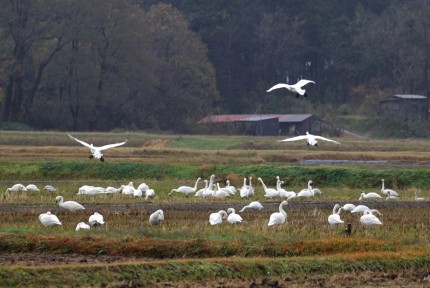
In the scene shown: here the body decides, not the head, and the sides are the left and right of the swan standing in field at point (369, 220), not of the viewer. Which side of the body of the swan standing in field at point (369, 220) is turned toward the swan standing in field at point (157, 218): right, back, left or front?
front

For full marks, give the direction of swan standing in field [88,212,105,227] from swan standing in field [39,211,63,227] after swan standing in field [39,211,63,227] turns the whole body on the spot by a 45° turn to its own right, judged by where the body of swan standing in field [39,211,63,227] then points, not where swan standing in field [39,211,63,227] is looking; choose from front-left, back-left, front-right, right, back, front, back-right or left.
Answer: back-right

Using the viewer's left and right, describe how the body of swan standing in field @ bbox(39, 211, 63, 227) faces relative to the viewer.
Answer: facing to the left of the viewer

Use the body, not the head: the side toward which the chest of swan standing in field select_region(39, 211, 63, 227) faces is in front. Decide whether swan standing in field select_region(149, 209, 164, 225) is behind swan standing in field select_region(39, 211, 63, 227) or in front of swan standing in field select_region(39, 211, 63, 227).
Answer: behind

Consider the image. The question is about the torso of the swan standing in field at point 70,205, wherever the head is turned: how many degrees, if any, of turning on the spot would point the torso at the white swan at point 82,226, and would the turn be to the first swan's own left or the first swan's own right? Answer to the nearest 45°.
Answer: approximately 90° to the first swan's own left

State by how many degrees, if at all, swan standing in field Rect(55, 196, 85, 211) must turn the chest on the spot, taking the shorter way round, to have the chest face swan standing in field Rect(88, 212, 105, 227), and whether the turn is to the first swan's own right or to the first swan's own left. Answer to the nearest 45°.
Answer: approximately 90° to the first swan's own left

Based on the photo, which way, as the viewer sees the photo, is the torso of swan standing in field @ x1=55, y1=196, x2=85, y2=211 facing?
to the viewer's left

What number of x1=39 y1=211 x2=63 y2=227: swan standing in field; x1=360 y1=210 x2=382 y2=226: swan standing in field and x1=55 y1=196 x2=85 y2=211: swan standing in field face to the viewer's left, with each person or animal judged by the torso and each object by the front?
3

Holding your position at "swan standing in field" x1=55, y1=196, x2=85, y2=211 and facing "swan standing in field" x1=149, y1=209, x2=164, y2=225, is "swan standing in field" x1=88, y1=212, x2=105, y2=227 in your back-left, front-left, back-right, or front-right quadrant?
front-right

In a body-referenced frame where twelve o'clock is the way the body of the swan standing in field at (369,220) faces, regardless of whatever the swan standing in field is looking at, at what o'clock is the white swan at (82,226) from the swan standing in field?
The white swan is roughly at 11 o'clock from the swan standing in field.

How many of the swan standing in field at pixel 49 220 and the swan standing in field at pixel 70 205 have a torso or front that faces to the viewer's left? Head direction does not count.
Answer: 2
